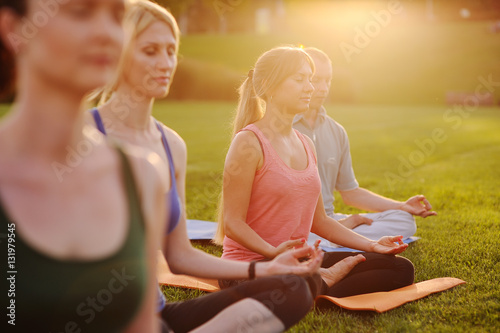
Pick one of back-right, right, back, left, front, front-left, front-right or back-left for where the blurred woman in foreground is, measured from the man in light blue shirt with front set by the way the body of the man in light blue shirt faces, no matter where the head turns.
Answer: front-right

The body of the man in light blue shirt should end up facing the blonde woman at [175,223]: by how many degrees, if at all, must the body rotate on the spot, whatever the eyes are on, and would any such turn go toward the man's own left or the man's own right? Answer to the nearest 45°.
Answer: approximately 45° to the man's own right

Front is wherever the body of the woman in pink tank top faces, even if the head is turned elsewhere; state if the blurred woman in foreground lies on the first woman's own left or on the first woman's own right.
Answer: on the first woman's own right
